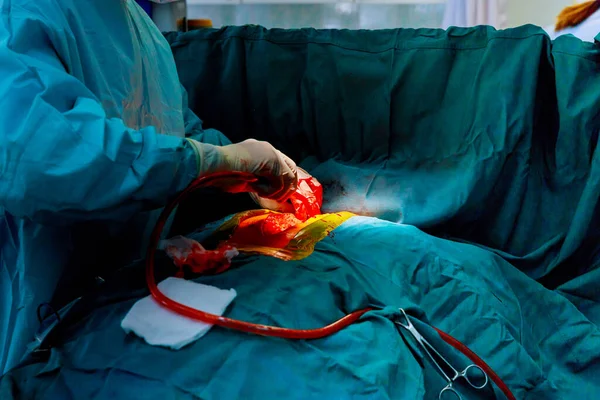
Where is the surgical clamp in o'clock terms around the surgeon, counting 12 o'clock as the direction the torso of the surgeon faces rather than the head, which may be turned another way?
The surgical clamp is roughly at 1 o'clock from the surgeon.

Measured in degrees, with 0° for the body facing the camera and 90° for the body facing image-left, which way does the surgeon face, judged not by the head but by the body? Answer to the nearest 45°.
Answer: approximately 270°
